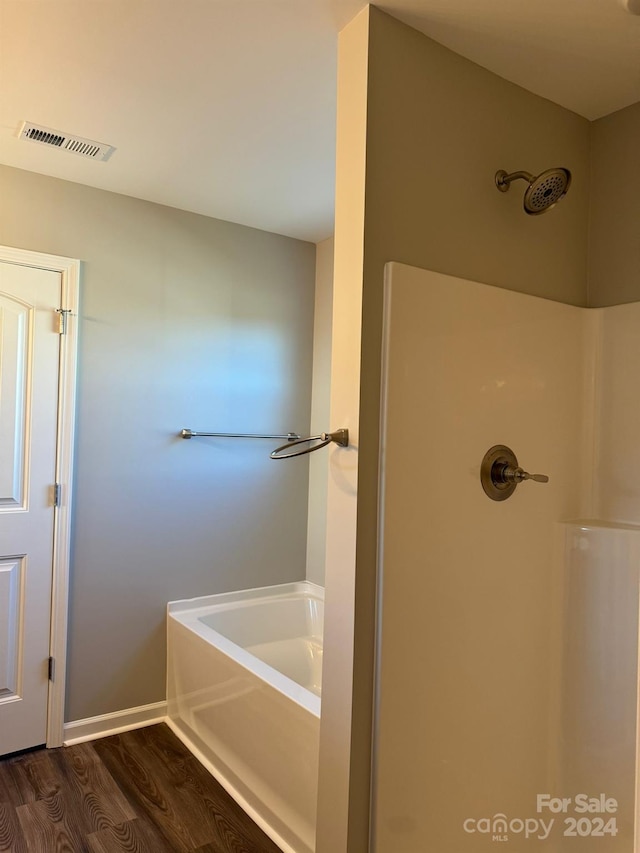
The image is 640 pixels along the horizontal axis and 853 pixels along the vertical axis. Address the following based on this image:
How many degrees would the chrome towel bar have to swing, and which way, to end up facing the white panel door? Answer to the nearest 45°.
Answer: approximately 45° to its right

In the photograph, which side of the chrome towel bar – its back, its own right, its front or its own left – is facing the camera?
front

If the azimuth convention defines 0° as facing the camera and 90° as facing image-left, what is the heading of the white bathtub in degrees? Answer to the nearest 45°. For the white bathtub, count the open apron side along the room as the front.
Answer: approximately 45°

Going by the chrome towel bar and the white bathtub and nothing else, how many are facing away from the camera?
0
